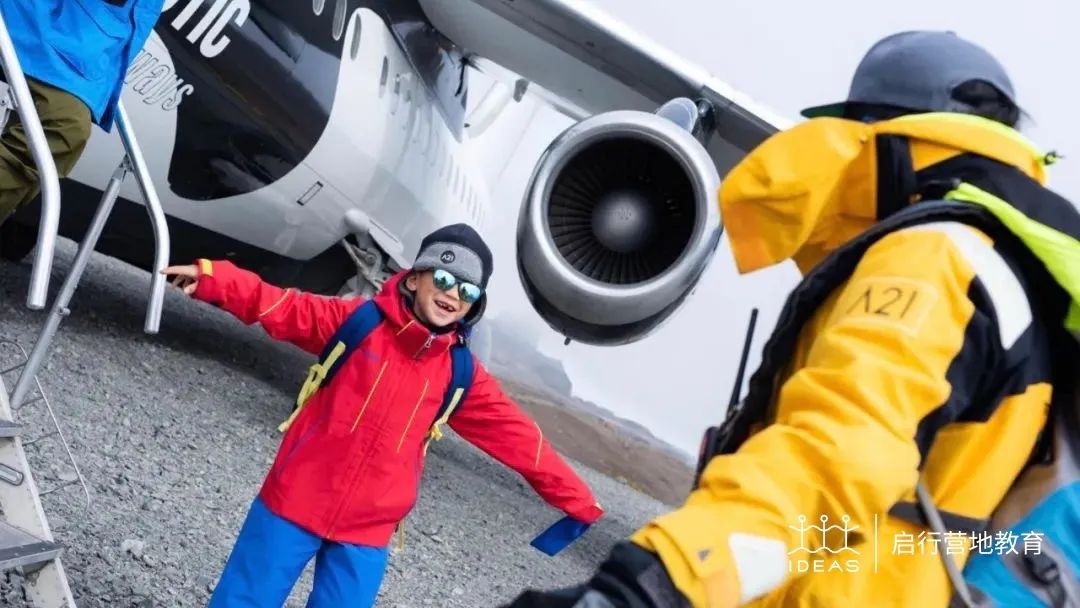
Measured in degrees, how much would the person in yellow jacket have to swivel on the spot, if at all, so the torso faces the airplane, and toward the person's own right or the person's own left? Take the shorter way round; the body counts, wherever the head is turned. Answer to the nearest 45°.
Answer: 0° — they already face it

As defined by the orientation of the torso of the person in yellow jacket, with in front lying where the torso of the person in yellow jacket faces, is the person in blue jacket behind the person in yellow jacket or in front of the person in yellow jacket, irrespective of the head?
in front

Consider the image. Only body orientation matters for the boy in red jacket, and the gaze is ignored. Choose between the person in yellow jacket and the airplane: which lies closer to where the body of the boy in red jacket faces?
the person in yellow jacket

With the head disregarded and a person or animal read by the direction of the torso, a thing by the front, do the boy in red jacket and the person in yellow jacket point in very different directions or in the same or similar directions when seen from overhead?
very different directions

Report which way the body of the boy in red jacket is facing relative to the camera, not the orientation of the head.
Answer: toward the camera

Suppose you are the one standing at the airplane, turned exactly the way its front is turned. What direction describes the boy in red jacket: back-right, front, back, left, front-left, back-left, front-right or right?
front-left

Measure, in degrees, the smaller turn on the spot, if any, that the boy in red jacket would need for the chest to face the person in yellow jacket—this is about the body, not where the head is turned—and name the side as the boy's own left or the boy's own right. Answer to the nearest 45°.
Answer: approximately 45° to the boy's own left

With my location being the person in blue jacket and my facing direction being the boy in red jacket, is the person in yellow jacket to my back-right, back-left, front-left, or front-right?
front-right

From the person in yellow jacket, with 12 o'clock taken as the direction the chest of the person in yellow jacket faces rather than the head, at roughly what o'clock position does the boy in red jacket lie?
The boy in red jacket is roughly at 12 o'clock from the person in yellow jacket.

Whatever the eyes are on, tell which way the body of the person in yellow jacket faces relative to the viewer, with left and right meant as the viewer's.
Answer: facing away from the viewer and to the left of the viewer

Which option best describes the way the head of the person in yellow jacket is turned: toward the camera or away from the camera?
away from the camera

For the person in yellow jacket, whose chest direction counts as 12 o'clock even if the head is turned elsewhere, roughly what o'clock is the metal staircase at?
The metal staircase is roughly at 11 o'clock from the person in yellow jacket.
